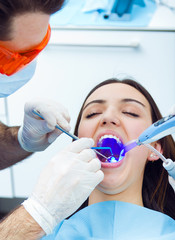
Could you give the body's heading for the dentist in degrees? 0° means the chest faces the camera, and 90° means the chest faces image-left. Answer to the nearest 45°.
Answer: approximately 315°
